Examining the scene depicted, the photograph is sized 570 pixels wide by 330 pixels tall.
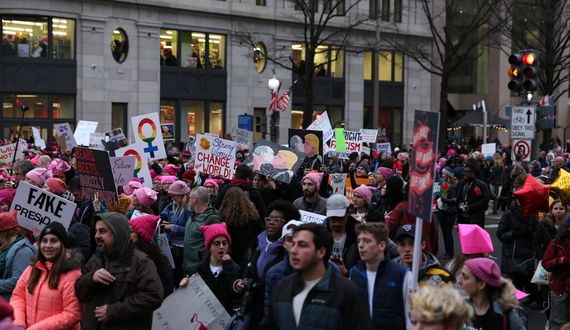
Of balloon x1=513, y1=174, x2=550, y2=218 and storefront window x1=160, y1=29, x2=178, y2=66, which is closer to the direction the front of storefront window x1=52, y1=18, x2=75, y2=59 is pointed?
the balloon

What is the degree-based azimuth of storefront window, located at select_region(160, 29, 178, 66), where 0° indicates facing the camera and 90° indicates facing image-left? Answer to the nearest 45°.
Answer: approximately 0°

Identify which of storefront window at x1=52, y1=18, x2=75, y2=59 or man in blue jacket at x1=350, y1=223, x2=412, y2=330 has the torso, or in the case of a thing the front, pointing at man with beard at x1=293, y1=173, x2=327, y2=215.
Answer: the storefront window

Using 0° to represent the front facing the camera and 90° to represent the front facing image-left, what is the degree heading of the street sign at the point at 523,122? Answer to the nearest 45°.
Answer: approximately 0°

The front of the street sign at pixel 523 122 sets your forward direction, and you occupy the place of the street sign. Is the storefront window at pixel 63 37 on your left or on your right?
on your right

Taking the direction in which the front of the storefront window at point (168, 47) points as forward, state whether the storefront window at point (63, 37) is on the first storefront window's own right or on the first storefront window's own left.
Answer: on the first storefront window's own right
